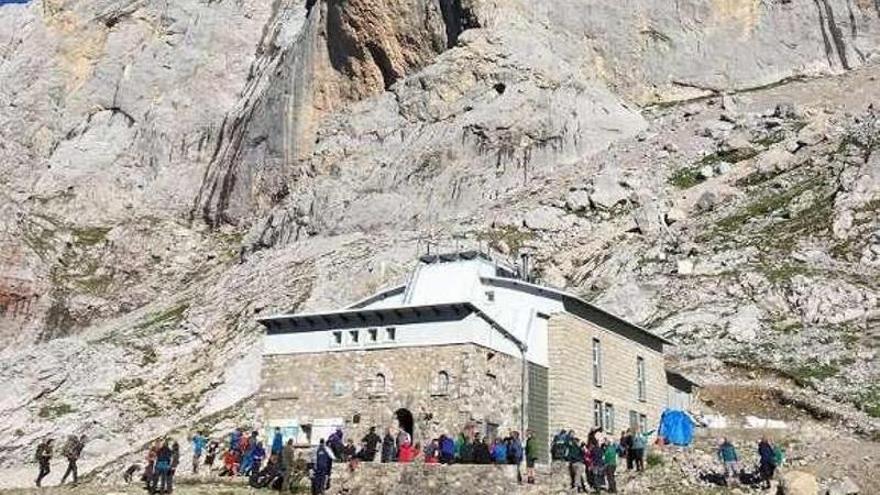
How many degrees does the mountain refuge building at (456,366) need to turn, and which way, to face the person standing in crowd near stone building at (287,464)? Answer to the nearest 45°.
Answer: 0° — it already faces them

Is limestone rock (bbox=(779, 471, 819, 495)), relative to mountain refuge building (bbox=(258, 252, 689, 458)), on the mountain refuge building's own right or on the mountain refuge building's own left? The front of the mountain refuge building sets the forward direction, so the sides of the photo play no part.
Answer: on the mountain refuge building's own left

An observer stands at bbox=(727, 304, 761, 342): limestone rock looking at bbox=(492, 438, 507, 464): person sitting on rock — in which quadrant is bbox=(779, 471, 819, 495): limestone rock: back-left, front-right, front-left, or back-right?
front-left

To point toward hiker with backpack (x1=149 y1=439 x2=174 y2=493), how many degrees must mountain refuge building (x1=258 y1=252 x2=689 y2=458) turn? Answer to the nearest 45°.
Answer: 0° — it already faces them

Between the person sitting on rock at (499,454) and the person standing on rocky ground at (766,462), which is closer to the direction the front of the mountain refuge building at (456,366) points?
the person sitting on rock

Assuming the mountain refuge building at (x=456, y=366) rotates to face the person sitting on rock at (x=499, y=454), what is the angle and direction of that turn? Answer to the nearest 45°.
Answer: approximately 45° to its left

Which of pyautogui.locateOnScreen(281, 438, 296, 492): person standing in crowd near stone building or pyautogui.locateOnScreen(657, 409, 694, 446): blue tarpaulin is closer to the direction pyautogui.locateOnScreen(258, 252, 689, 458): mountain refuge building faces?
the person standing in crowd near stone building

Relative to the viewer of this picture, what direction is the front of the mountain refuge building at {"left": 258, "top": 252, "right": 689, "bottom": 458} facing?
facing the viewer and to the left of the viewer

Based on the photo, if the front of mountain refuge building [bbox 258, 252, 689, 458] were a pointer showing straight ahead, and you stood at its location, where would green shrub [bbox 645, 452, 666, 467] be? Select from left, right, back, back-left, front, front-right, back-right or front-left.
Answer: left

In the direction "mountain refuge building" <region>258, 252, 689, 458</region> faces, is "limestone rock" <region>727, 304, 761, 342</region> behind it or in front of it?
behind

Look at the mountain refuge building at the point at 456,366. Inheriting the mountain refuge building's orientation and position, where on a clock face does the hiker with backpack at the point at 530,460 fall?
The hiker with backpack is roughly at 10 o'clock from the mountain refuge building.

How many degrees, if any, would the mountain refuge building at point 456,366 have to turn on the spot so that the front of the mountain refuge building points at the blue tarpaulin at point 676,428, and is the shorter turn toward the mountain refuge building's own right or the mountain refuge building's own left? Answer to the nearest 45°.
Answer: approximately 135° to the mountain refuge building's own left

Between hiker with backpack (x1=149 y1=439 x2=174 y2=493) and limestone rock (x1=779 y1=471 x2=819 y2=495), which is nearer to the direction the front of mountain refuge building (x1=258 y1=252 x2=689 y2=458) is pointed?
the hiker with backpack

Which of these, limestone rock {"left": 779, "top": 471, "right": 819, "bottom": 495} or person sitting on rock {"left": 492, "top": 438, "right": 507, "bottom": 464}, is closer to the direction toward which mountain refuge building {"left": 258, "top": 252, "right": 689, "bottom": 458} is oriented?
the person sitting on rock

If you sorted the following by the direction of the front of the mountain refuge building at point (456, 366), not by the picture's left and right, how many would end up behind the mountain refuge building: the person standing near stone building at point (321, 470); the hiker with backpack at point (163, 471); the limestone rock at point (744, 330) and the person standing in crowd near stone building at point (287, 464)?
1

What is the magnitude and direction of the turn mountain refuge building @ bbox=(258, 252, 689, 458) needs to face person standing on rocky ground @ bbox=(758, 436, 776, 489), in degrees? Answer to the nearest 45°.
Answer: approximately 90° to its left
